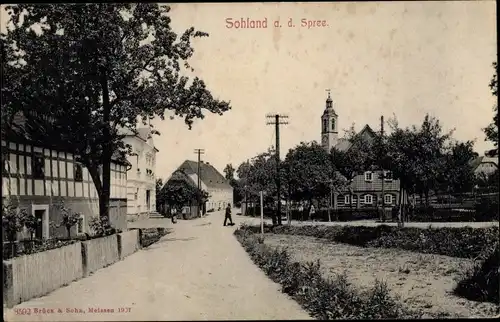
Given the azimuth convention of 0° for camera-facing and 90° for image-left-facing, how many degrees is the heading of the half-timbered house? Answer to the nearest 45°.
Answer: approximately 315°

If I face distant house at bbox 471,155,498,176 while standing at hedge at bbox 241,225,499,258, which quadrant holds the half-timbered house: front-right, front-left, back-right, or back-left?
back-left

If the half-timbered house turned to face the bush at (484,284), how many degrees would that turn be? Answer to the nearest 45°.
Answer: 0° — it already faces it

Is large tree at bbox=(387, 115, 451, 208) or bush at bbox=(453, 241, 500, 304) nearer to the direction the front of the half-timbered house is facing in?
the bush

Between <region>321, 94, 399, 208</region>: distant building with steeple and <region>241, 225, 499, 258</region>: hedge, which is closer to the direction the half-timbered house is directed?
the hedge
